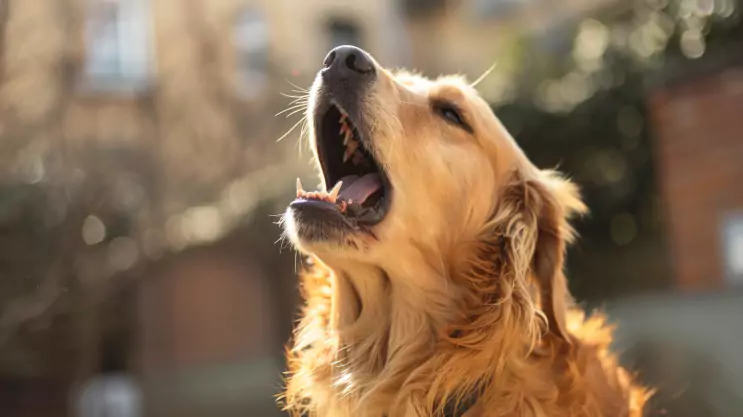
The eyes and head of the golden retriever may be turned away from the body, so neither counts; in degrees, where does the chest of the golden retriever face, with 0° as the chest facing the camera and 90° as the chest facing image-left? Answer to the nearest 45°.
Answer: approximately 45°

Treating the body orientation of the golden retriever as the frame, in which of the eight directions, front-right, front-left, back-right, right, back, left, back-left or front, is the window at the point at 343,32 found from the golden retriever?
back-right

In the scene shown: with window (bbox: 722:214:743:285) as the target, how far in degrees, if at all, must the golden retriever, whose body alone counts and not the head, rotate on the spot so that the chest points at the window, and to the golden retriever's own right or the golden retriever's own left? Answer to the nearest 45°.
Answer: approximately 180°

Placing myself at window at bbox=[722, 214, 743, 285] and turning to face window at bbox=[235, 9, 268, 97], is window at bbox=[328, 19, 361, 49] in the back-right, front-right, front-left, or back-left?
front-right

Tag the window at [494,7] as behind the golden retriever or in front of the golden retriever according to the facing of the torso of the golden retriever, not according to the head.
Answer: behind

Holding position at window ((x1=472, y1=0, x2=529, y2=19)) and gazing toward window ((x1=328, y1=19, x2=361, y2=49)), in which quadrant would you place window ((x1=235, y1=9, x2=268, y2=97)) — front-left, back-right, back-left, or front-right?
front-left

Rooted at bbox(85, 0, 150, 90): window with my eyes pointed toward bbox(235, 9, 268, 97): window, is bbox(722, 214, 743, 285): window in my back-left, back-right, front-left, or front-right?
front-right

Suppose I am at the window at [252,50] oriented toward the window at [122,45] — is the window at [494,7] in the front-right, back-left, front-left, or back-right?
back-right

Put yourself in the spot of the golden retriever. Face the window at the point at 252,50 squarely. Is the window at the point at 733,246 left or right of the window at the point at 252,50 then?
right

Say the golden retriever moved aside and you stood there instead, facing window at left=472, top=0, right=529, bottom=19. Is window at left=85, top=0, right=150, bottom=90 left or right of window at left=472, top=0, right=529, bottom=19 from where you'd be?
left
